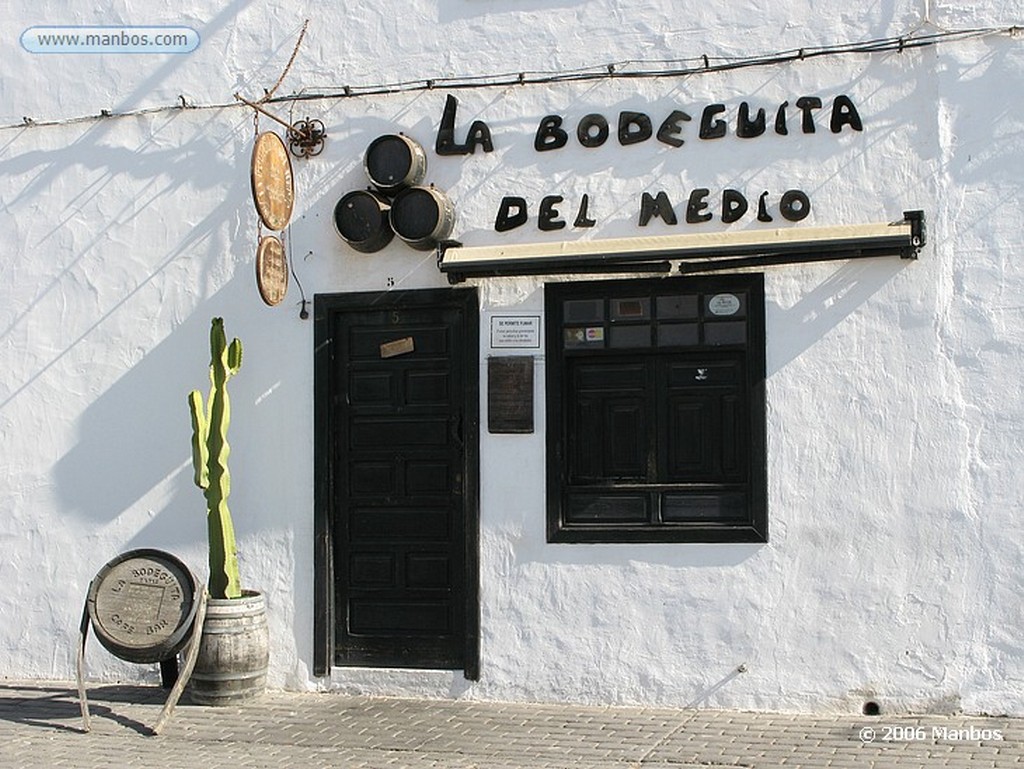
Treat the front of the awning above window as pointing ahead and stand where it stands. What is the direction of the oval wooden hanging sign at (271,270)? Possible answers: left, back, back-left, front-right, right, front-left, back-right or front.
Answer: right

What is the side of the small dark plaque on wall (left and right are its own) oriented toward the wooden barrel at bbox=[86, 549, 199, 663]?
right

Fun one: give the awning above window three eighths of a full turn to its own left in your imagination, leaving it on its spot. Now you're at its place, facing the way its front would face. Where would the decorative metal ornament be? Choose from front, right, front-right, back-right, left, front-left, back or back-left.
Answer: back-left

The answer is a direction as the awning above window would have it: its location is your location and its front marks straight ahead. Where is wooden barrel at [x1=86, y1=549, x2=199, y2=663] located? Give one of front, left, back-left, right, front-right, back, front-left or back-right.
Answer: right

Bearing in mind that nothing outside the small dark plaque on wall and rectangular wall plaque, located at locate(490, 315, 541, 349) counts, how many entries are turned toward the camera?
2

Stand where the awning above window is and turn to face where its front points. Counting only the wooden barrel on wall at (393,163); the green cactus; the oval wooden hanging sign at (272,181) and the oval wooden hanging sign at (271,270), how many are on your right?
4

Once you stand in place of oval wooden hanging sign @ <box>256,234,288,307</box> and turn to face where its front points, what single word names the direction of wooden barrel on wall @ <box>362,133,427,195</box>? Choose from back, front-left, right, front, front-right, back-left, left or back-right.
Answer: front-left

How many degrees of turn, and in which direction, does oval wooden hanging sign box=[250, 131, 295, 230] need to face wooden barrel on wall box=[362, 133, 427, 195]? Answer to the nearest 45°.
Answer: approximately 45° to its left

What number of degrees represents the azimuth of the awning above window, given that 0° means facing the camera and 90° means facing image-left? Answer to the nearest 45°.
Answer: approximately 0°

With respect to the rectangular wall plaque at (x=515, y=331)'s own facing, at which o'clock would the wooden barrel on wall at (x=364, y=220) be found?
The wooden barrel on wall is roughly at 3 o'clock from the rectangular wall plaque.

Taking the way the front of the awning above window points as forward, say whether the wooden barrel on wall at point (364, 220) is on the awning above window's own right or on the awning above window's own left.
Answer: on the awning above window's own right

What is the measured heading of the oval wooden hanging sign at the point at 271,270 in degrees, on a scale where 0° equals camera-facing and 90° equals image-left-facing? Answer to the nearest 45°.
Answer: approximately 315°

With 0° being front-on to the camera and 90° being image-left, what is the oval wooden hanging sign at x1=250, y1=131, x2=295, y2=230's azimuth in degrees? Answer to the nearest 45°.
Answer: approximately 315°

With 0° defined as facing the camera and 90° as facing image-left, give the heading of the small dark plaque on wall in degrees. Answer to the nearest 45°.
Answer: approximately 0°

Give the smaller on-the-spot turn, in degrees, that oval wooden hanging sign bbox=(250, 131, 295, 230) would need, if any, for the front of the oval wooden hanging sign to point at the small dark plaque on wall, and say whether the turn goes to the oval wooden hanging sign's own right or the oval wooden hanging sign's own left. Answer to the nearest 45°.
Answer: approximately 45° to the oval wooden hanging sign's own left
